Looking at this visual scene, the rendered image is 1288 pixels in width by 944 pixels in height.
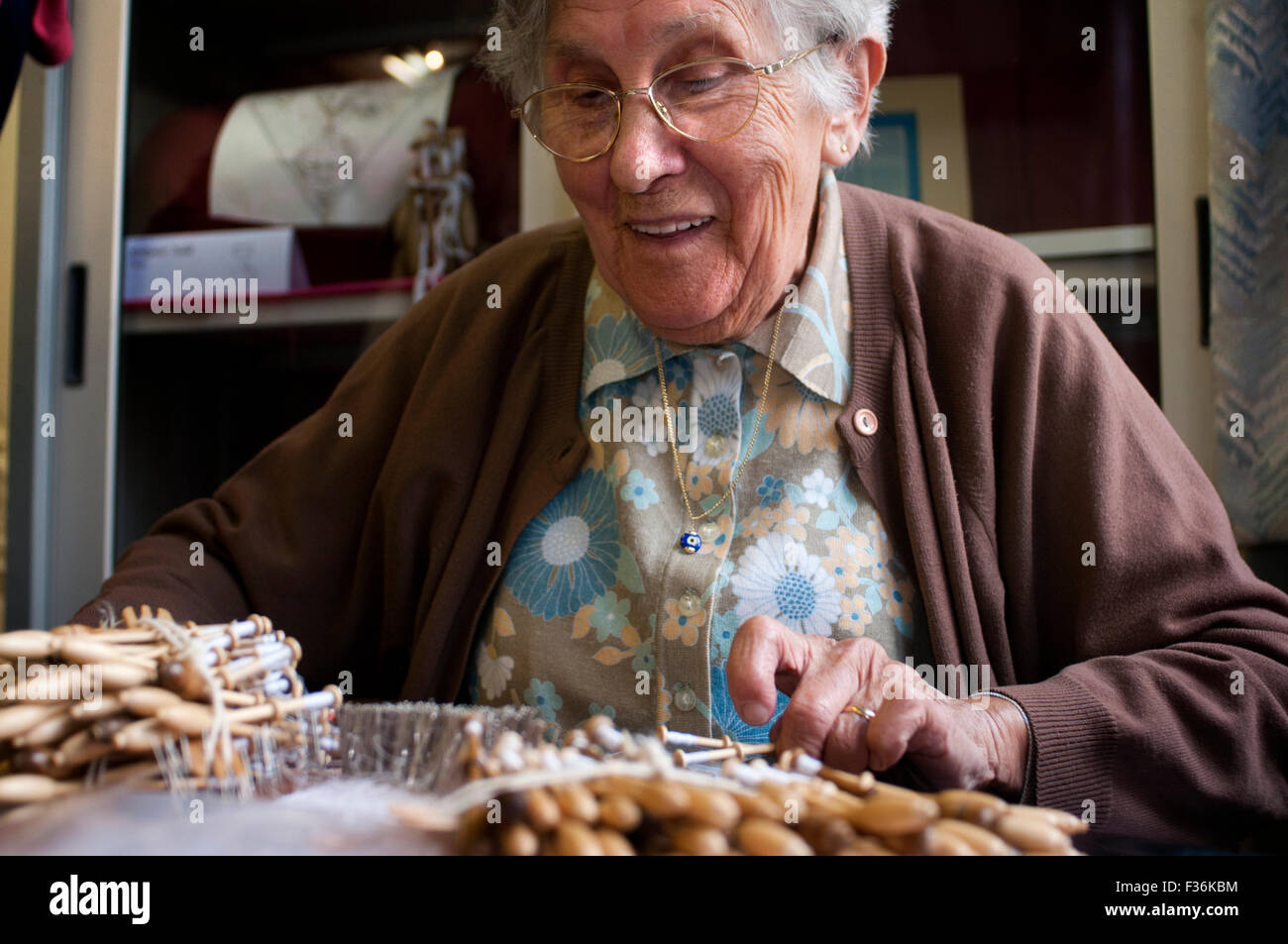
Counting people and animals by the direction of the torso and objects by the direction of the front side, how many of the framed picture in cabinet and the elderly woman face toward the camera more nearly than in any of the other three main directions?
2

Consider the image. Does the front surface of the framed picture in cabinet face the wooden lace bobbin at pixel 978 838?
yes

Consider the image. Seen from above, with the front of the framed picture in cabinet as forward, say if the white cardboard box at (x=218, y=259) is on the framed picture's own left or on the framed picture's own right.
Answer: on the framed picture's own right

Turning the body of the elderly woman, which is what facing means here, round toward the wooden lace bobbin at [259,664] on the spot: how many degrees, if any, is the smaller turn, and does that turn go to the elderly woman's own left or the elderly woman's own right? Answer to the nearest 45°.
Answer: approximately 45° to the elderly woman's own right

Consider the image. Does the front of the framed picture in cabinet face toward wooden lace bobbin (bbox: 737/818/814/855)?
yes

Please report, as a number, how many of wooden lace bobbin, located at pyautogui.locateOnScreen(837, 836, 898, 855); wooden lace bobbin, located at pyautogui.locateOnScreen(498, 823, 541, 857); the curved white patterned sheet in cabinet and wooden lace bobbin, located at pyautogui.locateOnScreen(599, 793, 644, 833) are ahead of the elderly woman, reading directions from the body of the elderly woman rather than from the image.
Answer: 3

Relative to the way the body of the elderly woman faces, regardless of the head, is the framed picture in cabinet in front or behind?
behind

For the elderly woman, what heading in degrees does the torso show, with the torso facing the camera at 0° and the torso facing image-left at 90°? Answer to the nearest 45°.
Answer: approximately 0°
